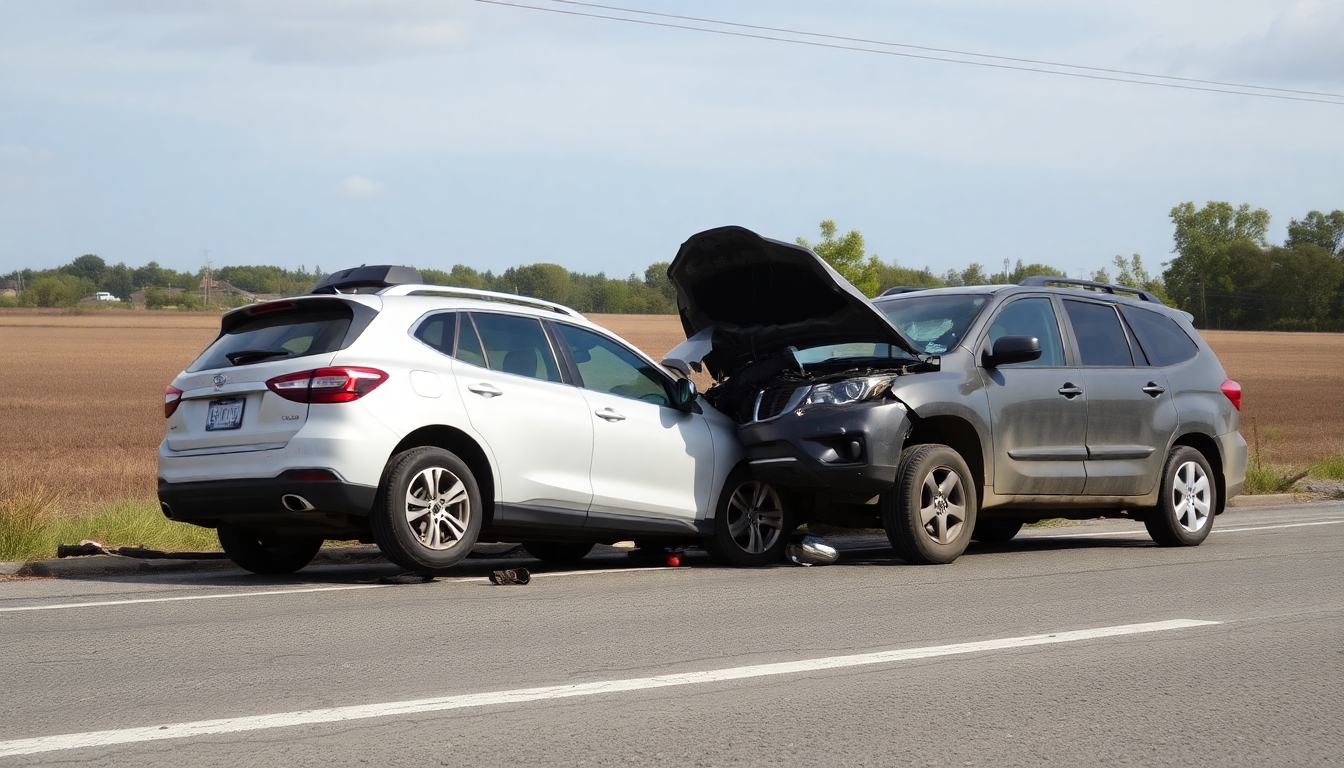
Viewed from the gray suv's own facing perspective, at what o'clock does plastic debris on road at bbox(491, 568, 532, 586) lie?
The plastic debris on road is roughly at 12 o'clock from the gray suv.

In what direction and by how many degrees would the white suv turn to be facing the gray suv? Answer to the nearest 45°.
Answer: approximately 45° to its right

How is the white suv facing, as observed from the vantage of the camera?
facing away from the viewer and to the right of the viewer

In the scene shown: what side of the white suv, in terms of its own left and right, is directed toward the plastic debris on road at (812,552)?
front

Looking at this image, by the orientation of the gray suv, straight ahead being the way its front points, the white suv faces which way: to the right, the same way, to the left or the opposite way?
the opposite way

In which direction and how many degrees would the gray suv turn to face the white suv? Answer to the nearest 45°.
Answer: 0° — it already faces it

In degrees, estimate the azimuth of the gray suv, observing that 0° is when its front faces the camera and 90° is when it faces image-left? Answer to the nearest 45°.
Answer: approximately 45°
